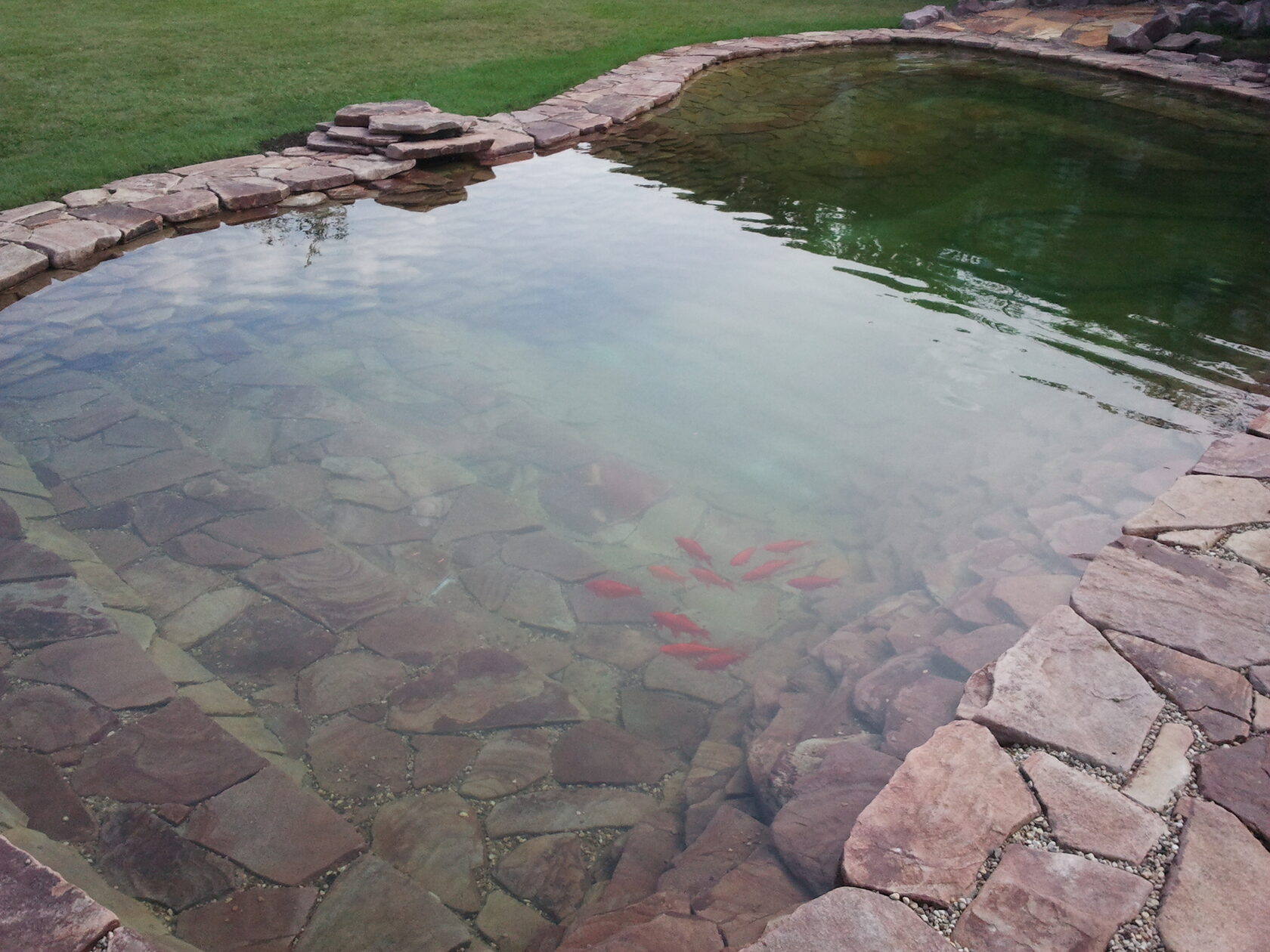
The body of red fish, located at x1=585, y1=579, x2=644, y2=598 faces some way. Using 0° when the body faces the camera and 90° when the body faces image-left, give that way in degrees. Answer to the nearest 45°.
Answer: approximately 90°

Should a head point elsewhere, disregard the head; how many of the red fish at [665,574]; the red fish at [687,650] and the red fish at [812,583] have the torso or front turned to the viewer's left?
3

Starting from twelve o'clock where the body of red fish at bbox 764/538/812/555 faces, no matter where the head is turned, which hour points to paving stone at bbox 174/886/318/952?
The paving stone is roughly at 10 o'clock from the red fish.

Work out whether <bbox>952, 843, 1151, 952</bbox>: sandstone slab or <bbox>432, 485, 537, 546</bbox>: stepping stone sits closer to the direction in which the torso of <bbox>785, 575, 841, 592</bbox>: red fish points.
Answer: the stepping stone

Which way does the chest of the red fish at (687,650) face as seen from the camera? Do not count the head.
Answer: to the viewer's left

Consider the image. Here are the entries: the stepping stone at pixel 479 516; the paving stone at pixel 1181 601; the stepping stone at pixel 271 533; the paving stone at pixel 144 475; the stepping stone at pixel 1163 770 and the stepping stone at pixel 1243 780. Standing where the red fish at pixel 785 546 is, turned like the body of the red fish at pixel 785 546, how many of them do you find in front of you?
3

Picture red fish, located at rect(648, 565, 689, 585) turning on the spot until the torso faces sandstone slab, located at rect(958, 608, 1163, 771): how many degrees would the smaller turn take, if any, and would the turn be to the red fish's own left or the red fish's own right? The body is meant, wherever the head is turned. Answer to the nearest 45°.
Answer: approximately 135° to the red fish's own left

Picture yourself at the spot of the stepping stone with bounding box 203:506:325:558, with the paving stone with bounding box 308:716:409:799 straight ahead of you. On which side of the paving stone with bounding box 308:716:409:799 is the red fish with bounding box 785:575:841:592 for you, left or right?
left

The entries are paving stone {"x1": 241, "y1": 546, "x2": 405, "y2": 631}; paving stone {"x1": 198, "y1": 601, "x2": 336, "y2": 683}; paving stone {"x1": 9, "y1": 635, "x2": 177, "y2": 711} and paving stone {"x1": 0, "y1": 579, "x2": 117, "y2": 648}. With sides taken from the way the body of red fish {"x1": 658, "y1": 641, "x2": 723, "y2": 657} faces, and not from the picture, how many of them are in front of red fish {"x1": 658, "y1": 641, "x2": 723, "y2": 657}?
4

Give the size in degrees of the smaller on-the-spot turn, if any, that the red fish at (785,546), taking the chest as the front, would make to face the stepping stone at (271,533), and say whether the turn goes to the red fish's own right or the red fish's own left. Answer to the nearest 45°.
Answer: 0° — it already faces it

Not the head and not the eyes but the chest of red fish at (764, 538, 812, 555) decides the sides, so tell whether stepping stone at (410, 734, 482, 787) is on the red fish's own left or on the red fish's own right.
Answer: on the red fish's own left

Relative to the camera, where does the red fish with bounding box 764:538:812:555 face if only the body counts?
to the viewer's left

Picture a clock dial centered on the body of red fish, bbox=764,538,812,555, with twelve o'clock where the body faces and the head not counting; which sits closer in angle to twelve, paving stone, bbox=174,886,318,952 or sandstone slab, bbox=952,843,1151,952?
the paving stone

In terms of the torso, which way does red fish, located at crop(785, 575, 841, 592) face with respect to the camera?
to the viewer's left

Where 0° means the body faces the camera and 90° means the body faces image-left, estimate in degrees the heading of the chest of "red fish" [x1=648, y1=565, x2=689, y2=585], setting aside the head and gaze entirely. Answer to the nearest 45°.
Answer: approximately 90°
